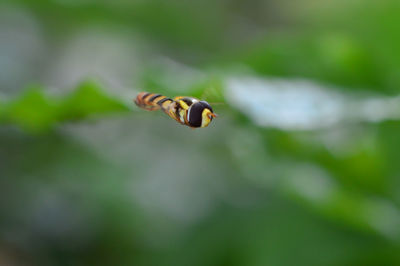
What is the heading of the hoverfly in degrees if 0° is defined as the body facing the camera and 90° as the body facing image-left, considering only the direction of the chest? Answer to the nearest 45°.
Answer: approximately 315°
